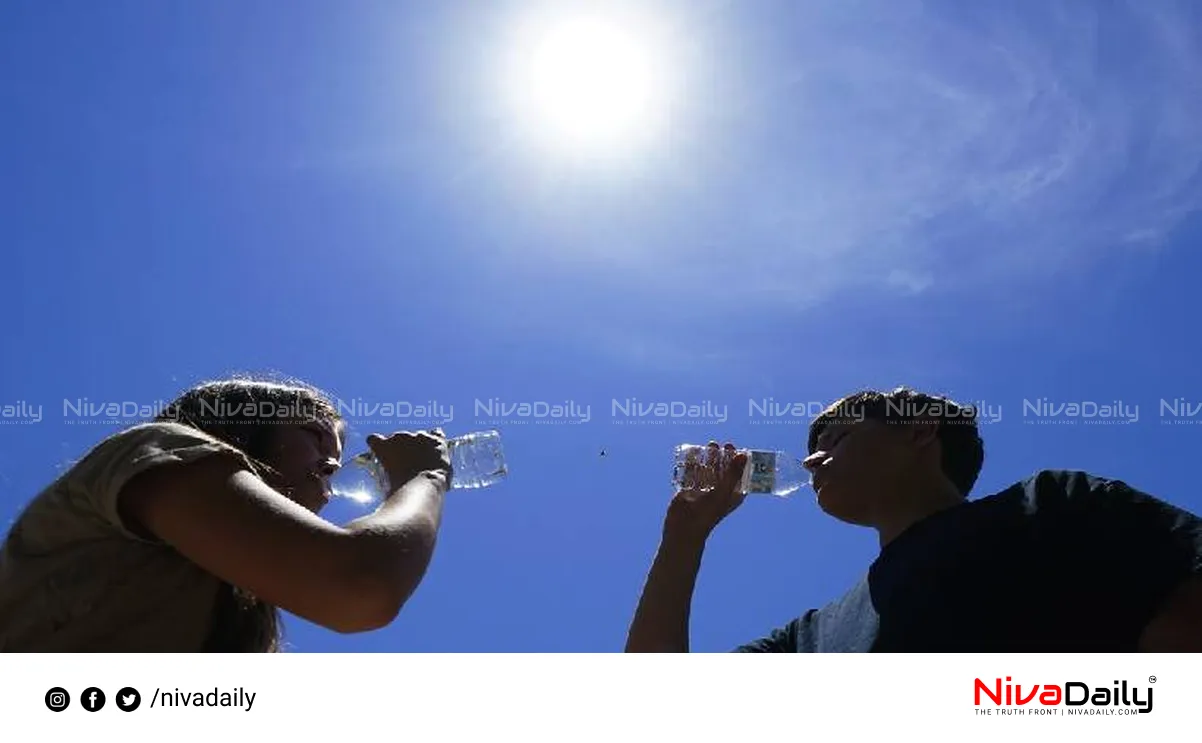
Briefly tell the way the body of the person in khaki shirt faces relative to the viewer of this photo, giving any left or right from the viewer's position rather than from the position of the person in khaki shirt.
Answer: facing to the right of the viewer

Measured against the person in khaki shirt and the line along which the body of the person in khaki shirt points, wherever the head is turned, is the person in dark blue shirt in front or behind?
in front

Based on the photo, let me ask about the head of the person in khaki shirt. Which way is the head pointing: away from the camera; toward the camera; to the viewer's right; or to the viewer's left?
to the viewer's right
